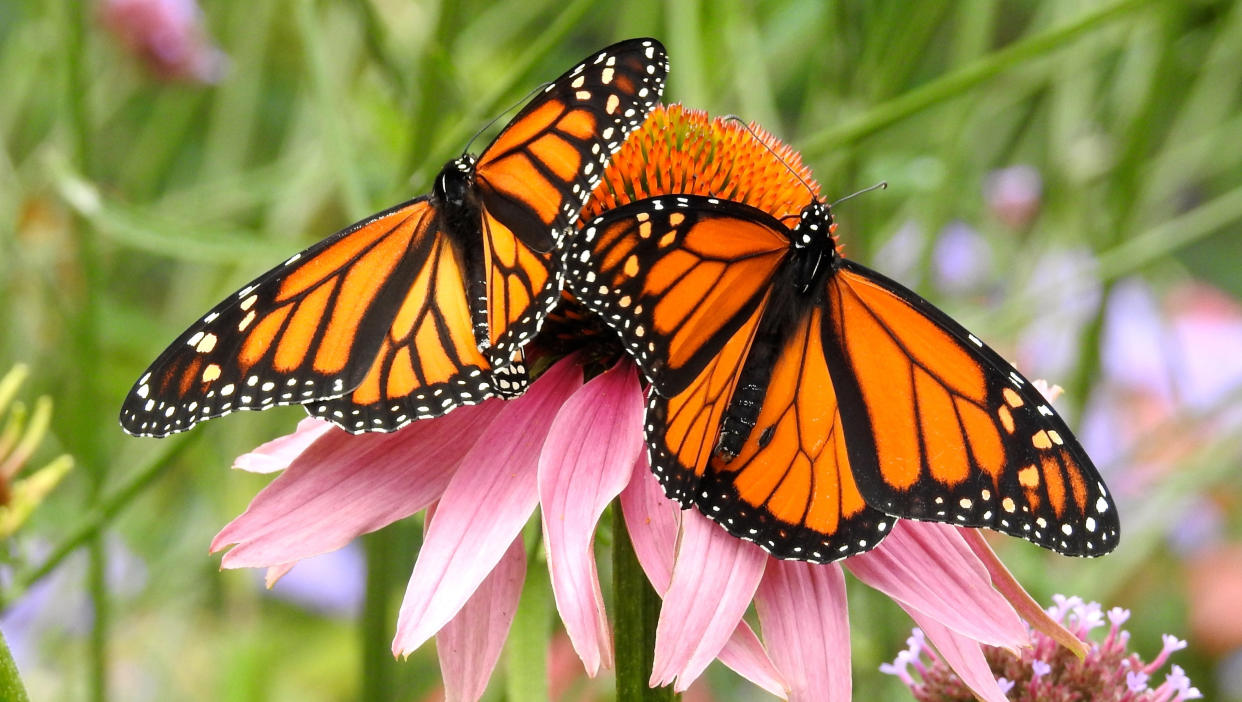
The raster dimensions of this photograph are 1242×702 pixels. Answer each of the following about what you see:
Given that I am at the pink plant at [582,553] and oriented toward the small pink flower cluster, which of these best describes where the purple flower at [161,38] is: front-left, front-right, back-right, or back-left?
back-left

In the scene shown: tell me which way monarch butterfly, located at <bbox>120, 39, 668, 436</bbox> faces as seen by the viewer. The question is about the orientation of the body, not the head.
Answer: away from the camera
